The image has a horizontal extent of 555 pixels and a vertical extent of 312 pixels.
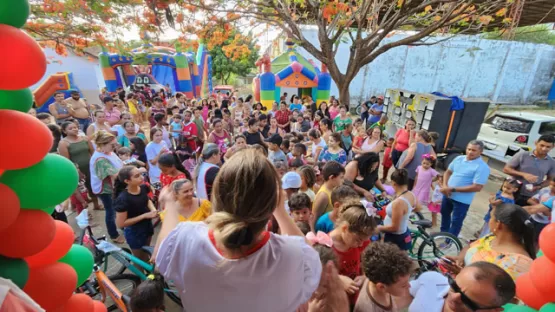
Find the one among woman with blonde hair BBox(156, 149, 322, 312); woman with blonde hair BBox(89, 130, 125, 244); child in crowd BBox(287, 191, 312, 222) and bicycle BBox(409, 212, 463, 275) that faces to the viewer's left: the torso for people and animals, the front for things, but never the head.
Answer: the bicycle

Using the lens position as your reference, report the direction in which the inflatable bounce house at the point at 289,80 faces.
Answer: facing the viewer

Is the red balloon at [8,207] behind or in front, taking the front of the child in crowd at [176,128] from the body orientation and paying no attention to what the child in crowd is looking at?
in front

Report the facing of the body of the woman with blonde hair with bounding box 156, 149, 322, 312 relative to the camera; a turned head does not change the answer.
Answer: away from the camera

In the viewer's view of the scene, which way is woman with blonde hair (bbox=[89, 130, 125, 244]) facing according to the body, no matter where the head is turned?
to the viewer's right

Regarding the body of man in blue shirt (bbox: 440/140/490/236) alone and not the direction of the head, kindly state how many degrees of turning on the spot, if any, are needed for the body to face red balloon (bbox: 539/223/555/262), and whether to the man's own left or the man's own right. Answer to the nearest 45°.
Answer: approximately 45° to the man's own left

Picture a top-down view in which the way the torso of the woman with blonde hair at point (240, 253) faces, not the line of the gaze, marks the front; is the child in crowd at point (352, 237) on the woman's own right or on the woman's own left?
on the woman's own right

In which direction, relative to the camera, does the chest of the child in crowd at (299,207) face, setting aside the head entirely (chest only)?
toward the camera

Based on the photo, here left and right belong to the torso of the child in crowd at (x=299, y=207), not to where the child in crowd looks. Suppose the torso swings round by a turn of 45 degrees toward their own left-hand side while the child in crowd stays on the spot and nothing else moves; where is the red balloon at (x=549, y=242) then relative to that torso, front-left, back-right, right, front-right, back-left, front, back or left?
front

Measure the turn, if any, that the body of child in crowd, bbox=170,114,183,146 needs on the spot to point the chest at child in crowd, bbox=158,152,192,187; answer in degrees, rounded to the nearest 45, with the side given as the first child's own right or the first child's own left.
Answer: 0° — they already face them

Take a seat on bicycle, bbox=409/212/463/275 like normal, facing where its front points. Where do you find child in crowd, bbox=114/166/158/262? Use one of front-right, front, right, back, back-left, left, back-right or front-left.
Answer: front-left

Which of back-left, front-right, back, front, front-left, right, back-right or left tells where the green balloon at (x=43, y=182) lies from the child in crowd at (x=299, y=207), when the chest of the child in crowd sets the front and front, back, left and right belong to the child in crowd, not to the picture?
front-right

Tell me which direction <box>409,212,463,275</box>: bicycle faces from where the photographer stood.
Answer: facing to the left of the viewer

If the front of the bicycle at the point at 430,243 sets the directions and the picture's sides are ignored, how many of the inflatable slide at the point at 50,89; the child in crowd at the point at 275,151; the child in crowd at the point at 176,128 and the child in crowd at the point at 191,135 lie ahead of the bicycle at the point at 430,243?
4

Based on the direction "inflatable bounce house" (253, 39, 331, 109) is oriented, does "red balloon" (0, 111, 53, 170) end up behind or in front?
in front

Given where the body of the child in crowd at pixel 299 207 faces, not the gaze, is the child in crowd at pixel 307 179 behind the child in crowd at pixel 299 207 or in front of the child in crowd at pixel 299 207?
behind
